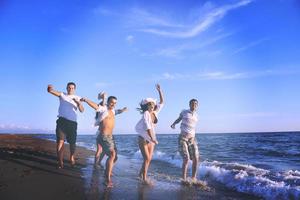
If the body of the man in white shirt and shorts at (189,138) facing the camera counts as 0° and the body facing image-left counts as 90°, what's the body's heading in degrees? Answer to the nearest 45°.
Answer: approximately 315°

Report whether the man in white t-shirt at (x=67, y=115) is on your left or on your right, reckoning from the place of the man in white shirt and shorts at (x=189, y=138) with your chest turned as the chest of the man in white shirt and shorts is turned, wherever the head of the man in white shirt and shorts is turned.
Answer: on your right
